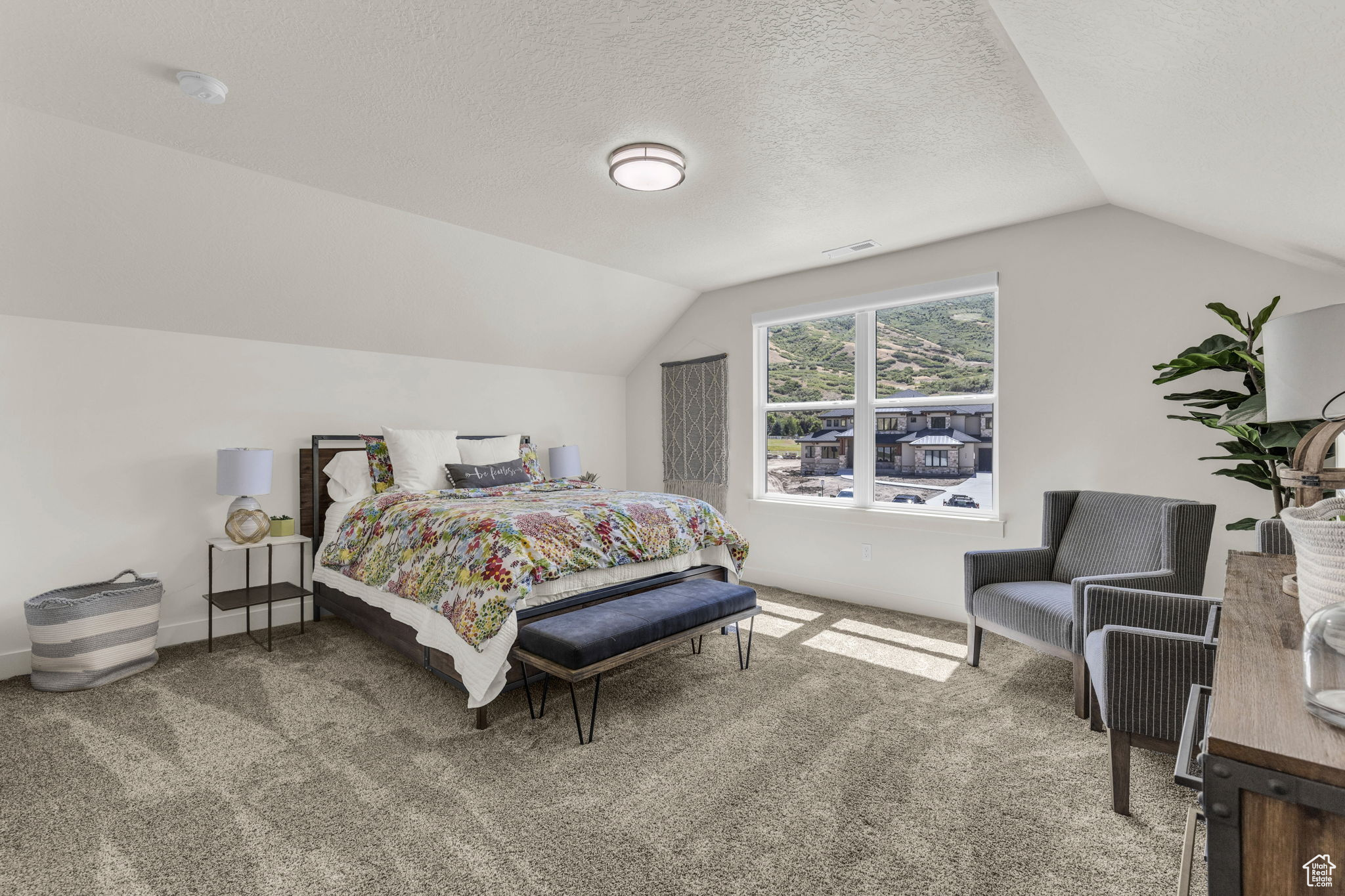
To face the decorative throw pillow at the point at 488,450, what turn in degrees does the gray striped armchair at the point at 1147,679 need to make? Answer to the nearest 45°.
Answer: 0° — it already faces it

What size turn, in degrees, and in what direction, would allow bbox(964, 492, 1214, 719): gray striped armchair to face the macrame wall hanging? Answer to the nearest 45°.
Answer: approximately 45° to its right

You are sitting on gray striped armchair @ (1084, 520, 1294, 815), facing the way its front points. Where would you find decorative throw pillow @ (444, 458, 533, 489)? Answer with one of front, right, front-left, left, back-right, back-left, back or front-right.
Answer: front

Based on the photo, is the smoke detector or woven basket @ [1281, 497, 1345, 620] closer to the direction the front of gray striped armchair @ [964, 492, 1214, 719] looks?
the smoke detector

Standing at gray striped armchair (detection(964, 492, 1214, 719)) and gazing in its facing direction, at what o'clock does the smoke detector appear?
The smoke detector is roughly at 12 o'clock from the gray striped armchair.

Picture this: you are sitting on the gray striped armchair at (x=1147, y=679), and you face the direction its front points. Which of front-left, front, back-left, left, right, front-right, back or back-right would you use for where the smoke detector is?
front-left

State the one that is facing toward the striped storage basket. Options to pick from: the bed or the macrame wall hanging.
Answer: the macrame wall hanging

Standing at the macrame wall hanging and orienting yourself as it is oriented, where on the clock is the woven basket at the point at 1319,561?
The woven basket is roughly at 10 o'clock from the macrame wall hanging.

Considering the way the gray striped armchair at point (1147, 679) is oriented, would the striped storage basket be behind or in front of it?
in front

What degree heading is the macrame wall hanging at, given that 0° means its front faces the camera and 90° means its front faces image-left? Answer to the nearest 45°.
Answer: approximately 45°

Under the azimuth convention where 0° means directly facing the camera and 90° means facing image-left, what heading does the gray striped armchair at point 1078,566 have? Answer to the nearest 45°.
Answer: approximately 45°

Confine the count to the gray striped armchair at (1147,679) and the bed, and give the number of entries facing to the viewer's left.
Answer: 1

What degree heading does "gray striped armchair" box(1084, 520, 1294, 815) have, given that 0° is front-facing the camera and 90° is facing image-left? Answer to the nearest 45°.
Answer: approximately 90°

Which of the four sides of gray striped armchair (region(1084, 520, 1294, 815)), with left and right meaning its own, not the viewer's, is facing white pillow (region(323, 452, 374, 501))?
front

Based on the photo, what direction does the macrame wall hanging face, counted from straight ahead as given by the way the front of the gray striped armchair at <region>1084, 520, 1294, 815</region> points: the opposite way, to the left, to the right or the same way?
to the left
